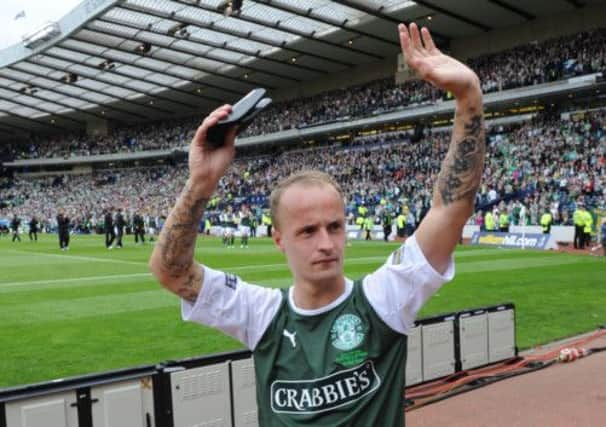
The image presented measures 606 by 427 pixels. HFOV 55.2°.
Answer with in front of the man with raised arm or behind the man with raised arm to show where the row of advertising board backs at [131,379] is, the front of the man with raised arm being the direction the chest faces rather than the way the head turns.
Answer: behind

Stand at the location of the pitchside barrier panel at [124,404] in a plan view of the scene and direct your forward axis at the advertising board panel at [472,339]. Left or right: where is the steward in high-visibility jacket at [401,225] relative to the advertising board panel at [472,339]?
left

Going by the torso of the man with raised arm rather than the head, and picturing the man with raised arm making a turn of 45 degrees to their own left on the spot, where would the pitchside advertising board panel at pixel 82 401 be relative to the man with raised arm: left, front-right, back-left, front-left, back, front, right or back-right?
back

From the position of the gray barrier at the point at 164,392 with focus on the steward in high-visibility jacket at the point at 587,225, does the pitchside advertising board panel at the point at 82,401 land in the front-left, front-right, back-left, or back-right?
back-left

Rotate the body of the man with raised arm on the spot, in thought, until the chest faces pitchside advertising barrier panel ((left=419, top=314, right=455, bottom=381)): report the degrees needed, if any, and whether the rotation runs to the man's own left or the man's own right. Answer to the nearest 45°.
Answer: approximately 180°

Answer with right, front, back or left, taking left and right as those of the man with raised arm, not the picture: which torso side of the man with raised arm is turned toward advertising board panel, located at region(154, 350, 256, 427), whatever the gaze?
back

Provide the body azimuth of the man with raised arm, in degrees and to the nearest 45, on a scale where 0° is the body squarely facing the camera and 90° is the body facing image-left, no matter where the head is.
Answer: approximately 0°

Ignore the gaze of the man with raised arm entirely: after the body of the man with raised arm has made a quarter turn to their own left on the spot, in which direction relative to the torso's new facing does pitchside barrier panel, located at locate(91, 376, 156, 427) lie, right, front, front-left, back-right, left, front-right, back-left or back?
back-left

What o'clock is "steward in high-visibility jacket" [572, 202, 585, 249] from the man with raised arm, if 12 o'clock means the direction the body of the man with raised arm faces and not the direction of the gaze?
The steward in high-visibility jacket is roughly at 7 o'clock from the man with raised arm.

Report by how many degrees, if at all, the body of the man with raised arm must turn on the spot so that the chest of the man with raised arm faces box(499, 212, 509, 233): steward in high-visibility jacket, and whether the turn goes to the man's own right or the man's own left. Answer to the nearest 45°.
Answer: approximately 180°

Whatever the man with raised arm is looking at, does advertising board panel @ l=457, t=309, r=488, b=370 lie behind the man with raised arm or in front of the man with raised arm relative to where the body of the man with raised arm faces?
behind

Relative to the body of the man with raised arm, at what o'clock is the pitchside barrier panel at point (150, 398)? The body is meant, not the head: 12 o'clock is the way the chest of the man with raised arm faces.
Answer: The pitchside barrier panel is roughly at 5 o'clock from the man with raised arm.

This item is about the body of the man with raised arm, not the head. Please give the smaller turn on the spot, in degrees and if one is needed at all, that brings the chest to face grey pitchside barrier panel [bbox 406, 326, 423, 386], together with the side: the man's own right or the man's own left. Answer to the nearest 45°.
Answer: approximately 180°

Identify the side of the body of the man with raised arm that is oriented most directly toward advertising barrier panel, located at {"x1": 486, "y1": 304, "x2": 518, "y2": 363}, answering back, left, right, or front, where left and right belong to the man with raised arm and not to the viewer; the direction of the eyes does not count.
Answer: back
